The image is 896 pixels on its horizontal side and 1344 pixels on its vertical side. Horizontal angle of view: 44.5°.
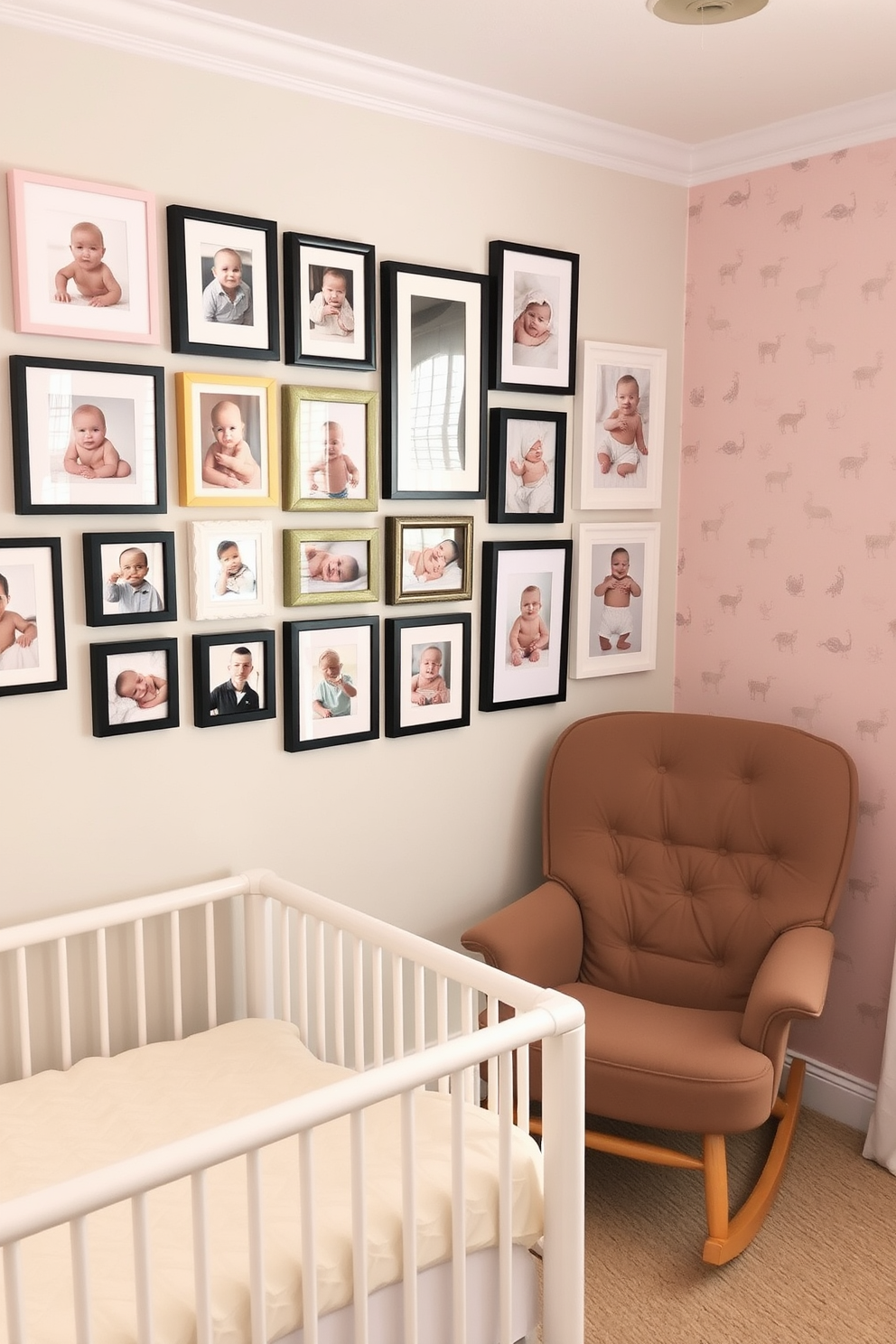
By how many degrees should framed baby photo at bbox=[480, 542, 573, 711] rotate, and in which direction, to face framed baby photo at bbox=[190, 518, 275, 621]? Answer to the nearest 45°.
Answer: approximately 90° to its right

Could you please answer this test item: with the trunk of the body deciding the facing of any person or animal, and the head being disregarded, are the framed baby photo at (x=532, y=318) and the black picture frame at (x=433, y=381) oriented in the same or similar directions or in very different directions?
same or similar directions

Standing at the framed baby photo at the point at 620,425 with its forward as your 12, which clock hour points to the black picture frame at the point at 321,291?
The black picture frame is roughly at 3 o'clock from the framed baby photo.

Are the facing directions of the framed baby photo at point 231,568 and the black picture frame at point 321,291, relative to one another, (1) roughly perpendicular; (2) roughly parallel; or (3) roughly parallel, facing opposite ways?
roughly parallel

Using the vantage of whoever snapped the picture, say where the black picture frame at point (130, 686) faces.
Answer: facing the viewer and to the right of the viewer

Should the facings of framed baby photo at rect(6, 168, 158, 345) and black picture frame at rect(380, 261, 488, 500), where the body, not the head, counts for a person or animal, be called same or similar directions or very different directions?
same or similar directions

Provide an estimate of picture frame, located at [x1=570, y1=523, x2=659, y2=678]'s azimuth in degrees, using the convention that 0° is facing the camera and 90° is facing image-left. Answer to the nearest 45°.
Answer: approximately 315°

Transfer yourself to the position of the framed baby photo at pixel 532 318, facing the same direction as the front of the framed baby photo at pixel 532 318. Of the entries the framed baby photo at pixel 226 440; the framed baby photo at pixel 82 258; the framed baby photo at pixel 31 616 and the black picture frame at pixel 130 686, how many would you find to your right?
4

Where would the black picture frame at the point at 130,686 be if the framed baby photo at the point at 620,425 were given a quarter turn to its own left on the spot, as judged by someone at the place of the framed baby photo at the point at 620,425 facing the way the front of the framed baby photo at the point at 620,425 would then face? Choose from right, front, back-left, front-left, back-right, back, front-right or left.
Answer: back

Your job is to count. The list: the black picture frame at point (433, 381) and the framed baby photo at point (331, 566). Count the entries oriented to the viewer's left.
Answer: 0

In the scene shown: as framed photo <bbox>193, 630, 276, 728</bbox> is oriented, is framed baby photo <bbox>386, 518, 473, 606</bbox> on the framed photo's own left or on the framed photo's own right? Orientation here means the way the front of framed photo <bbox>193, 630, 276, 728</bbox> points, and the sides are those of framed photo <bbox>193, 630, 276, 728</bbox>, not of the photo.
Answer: on the framed photo's own left

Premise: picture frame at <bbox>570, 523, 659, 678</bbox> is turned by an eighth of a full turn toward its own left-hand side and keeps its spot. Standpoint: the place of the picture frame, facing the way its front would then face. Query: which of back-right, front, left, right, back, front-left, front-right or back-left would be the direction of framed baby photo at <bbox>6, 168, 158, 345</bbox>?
back-right

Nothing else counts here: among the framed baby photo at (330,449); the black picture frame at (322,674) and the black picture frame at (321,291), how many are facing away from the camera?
0

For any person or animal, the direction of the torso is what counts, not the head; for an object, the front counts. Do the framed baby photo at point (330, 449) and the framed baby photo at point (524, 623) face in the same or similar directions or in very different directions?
same or similar directions
